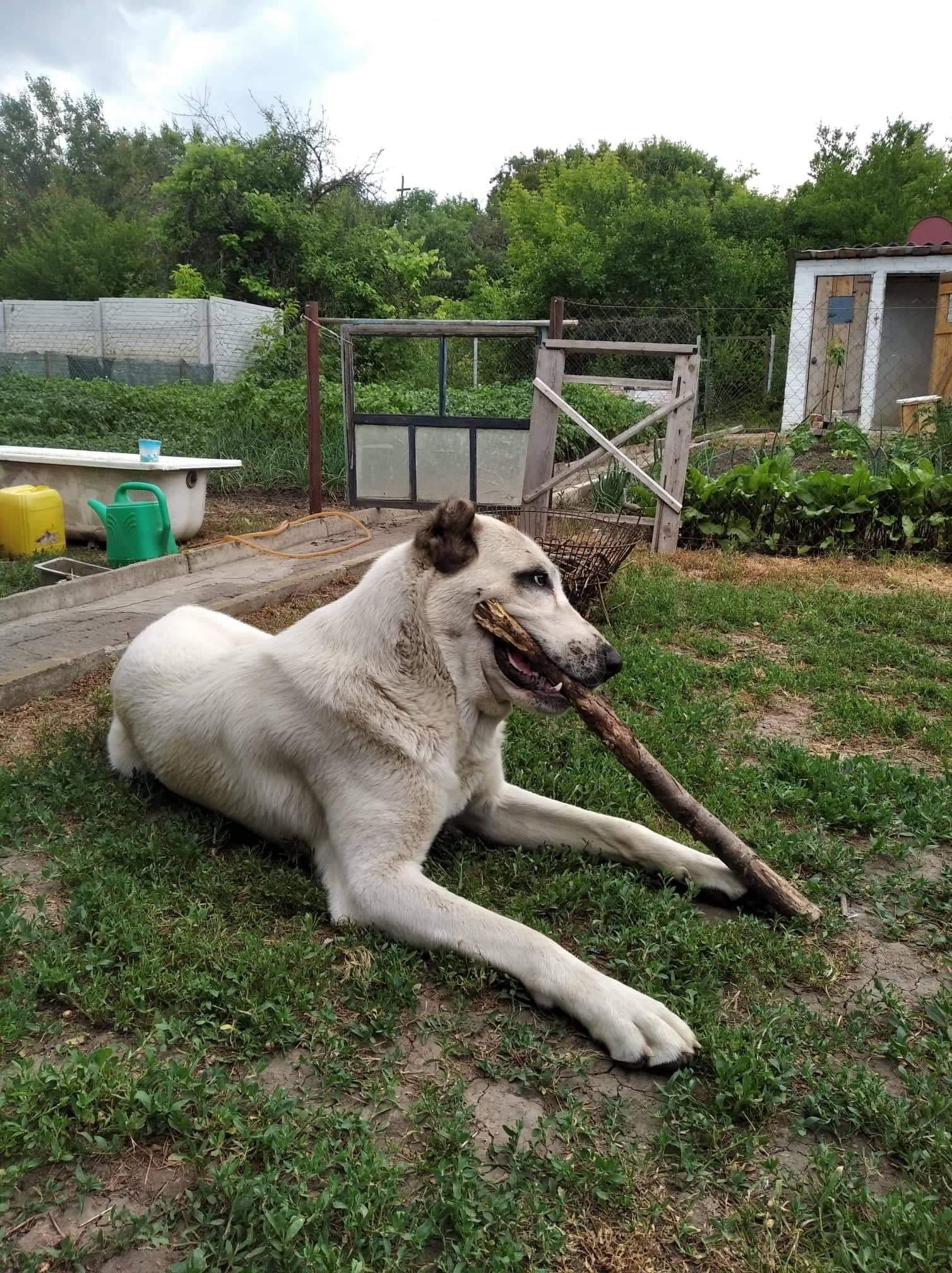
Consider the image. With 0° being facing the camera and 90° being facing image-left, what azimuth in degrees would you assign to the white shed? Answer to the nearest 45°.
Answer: approximately 0°

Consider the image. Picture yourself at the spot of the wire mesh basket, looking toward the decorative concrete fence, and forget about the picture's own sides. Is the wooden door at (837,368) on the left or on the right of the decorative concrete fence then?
right

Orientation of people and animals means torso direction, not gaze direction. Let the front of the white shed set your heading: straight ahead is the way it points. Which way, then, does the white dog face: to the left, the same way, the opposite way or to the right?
to the left

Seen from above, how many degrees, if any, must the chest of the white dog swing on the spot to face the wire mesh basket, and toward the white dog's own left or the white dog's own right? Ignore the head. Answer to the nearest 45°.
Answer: approximately 135° to the white dog's own left

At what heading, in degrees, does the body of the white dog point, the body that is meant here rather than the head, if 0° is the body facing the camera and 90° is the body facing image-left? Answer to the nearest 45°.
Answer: approximately 315°

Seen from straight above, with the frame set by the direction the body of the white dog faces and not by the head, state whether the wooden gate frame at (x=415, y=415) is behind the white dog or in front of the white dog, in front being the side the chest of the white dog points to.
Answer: behind

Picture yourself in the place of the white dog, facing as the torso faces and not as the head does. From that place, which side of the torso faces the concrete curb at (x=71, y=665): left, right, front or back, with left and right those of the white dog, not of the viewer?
back

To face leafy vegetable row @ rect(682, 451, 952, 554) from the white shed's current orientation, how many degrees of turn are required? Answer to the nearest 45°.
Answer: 0° — it already faces it

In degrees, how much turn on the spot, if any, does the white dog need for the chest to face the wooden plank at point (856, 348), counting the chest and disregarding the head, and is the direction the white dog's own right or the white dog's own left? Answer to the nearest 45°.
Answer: approximately 90° to the white dog's own left

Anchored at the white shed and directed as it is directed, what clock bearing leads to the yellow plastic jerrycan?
The yellow plastic jerrycan is roughly at 1 o'clock from the white shed.

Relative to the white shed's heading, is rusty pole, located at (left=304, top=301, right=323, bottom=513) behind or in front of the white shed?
in front

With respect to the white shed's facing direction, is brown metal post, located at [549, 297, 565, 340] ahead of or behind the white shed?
ahead
